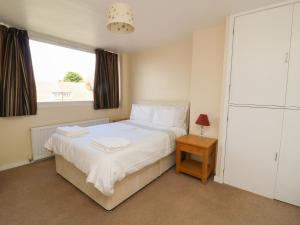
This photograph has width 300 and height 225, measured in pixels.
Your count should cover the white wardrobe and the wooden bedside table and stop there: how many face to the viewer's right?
0

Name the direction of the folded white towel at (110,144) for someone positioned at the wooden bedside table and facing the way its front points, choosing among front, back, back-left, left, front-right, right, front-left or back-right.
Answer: front

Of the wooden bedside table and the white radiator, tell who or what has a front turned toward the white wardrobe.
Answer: the white radiator

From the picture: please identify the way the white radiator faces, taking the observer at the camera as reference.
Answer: facing the viewer and to the right of the viewer

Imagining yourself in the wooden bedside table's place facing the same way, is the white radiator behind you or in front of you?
in front

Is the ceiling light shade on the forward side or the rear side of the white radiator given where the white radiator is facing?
on the forward side

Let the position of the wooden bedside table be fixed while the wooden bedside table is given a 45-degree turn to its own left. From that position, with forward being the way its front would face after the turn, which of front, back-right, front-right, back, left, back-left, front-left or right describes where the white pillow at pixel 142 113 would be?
back-right

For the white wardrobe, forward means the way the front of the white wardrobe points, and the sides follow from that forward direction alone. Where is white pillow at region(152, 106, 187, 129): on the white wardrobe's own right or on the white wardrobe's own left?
on the white wardrobe's own right

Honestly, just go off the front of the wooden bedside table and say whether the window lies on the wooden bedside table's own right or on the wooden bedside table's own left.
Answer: on the wooden bedside table's own right

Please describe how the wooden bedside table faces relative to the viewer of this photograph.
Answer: facing the viewer and to the left of the viewer

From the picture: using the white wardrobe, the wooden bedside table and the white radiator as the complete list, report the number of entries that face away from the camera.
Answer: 0
